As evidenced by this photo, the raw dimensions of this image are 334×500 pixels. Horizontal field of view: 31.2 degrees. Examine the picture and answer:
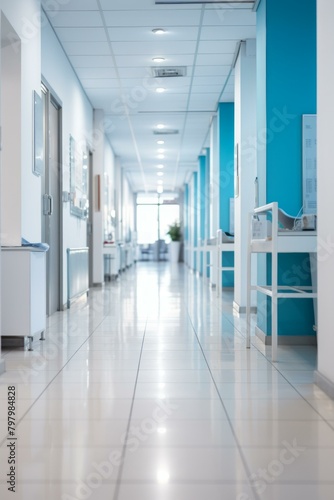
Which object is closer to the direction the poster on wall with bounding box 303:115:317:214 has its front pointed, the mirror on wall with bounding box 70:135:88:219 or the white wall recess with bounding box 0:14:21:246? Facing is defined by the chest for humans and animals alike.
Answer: the white wall recess

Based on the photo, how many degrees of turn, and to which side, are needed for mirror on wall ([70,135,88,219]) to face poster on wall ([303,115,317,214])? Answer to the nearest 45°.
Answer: approximately 45° to its right

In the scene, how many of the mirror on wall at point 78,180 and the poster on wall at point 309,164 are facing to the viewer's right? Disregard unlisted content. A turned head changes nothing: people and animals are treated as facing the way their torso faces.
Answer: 1

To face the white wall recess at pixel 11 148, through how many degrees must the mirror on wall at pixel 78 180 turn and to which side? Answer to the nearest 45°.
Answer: approximately 90° to its right

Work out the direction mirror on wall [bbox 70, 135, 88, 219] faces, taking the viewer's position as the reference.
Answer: facing to the right of the viewer

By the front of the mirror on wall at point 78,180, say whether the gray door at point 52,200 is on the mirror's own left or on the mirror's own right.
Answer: on the mirror's own right

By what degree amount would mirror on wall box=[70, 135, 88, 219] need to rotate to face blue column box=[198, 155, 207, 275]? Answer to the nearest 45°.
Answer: approximately 45° to its left

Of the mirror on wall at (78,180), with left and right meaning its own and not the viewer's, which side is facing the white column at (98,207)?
left
